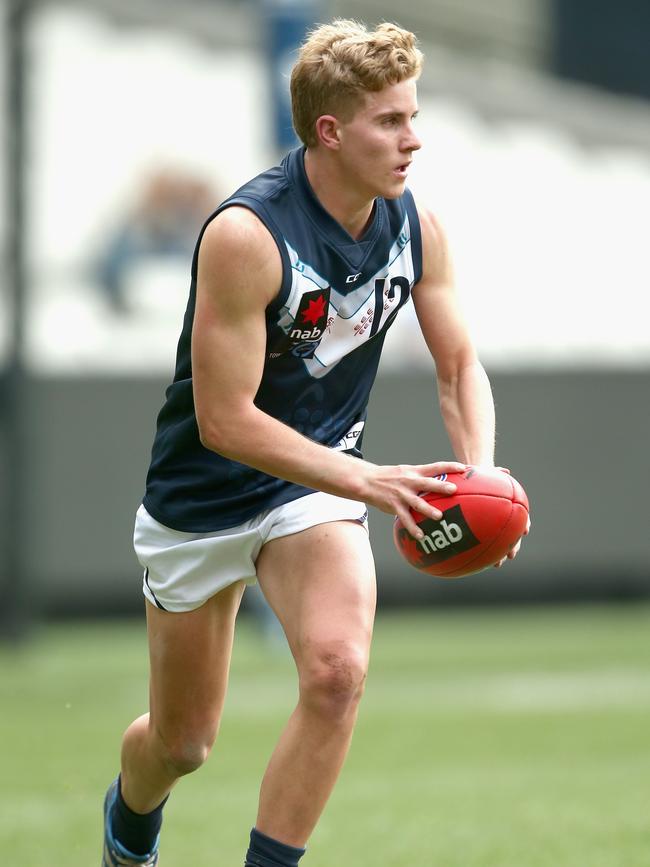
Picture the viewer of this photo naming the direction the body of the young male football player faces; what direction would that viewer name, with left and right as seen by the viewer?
facing the viewer and to the right of the viewer
